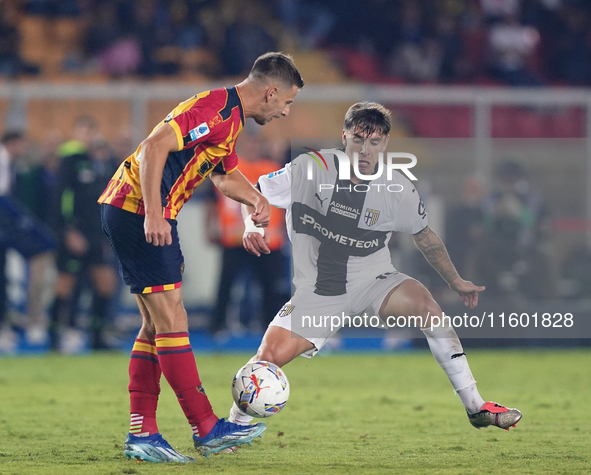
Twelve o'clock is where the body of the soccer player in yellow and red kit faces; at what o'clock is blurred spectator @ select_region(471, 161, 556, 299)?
The blurred spectator is roughly at 10 o'clock from the soccer player in yellow and red kit.

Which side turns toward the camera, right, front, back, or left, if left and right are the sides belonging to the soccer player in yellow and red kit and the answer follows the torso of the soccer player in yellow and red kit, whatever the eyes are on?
right

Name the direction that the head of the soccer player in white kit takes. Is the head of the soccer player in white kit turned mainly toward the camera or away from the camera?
toward the camera

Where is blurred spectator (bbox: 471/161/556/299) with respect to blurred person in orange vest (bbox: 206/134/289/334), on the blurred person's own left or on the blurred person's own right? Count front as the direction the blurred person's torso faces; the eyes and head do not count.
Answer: on the blurred person's own left

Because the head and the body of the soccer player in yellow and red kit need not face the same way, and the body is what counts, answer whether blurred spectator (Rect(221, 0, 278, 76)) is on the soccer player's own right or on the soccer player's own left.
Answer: on the soccer player's own left

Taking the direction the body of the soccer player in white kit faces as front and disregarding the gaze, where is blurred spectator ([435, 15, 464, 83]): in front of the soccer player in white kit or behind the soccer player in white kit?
behind

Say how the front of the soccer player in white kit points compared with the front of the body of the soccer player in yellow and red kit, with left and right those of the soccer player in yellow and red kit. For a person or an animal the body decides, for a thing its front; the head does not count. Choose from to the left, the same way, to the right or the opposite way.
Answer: to the right

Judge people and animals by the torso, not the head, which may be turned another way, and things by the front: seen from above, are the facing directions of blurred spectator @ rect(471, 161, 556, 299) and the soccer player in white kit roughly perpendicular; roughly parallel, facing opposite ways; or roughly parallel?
roughly parallel

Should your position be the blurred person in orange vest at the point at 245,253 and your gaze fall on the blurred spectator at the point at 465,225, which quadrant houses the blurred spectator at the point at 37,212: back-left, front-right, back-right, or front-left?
back-left

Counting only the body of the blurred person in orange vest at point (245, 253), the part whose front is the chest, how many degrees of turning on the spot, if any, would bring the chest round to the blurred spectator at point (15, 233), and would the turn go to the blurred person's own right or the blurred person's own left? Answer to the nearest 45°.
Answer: approximately 90° to the blurred person's own right

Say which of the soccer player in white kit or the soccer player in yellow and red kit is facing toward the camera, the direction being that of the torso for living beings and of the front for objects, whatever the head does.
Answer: the soccer player in white kit

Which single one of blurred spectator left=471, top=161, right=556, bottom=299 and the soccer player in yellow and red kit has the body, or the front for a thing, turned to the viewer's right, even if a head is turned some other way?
the soccer player in yellow and red kit

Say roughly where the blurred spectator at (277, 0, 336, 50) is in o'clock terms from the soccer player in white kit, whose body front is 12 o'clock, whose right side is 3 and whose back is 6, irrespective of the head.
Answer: The blurred spectator is roughly at 6 o'clock from the soccer player in white kit.

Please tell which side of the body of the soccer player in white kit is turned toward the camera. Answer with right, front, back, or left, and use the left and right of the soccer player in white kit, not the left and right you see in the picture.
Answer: front

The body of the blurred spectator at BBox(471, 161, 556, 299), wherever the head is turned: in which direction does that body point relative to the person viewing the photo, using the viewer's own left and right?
facing the viewer

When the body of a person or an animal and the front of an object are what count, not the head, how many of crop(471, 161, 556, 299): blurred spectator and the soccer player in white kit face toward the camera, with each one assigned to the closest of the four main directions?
2

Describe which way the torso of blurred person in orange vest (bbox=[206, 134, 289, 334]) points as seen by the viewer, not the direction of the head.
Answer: toward the camera

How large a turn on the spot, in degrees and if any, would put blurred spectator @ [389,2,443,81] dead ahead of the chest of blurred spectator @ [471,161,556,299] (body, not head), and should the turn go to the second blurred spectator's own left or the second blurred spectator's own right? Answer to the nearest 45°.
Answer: approximately 180°

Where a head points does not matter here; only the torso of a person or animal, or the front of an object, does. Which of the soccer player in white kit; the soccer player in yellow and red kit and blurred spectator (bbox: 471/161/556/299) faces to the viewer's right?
the soccer player in yellow and red kit

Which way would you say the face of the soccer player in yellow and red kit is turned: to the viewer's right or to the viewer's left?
to the viewer's right
